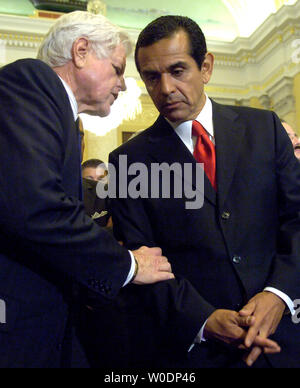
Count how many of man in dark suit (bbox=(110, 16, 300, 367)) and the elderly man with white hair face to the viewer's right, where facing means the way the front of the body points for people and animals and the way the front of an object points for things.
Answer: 1

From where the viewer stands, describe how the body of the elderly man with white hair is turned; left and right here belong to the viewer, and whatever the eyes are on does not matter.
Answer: facing to the right of the viewer

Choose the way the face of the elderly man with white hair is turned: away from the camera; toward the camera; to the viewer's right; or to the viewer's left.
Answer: to the viewer's right

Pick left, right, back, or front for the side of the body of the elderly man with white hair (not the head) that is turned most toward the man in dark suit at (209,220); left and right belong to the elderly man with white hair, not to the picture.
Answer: front

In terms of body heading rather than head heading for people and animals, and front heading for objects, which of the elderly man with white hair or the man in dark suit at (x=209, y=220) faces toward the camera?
the man in dark suit

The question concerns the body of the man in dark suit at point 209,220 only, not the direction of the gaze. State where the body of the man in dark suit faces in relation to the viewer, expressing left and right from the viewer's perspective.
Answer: facing the viewer

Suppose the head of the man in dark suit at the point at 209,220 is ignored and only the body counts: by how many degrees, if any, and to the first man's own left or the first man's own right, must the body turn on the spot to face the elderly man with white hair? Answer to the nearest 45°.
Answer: approximately 45° to the first man's own right

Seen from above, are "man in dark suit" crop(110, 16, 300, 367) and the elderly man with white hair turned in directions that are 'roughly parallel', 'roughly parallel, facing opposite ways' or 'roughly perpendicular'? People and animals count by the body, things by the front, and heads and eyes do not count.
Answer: roughly perpendicular
